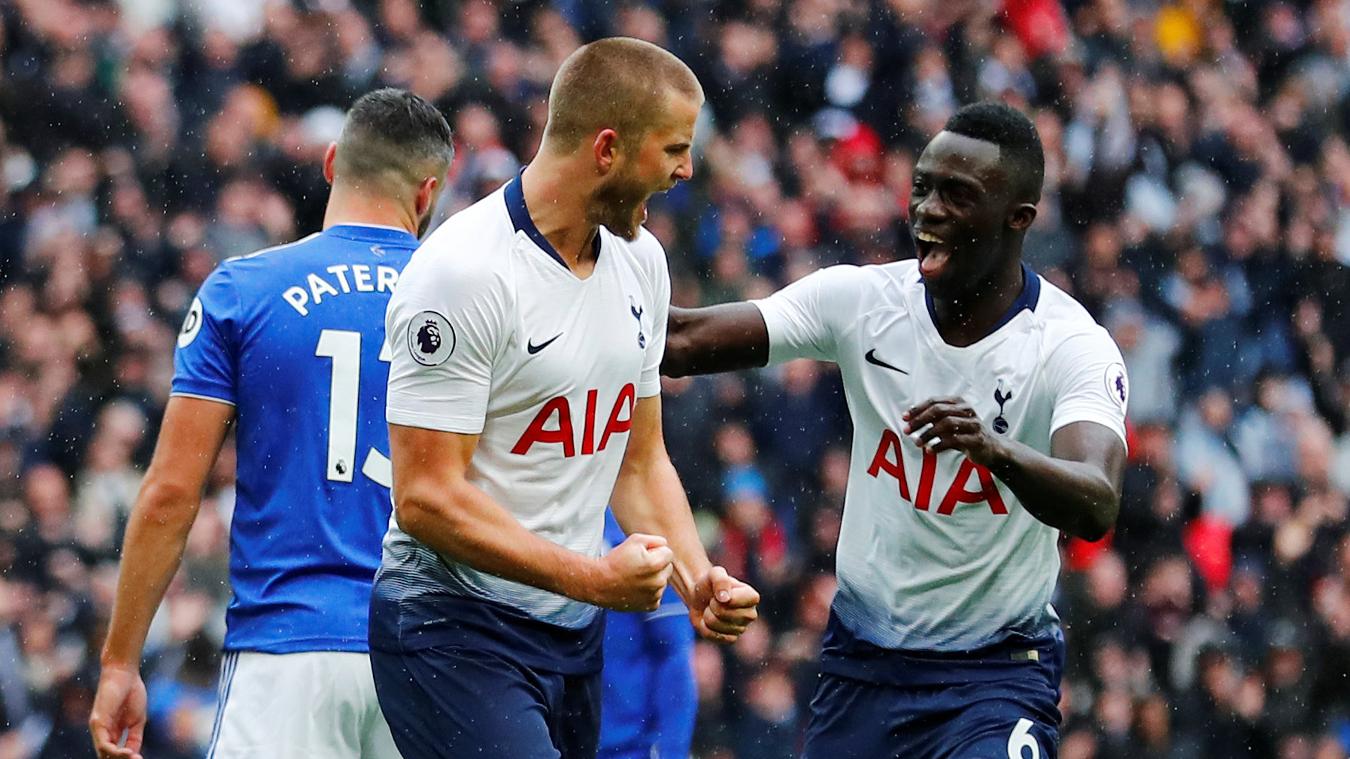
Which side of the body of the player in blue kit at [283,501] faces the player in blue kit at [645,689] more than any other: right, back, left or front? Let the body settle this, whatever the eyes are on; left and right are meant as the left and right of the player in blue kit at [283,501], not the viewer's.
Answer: right

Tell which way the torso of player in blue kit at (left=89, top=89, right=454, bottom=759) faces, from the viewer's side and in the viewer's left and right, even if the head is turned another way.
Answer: facing away from the viewer
